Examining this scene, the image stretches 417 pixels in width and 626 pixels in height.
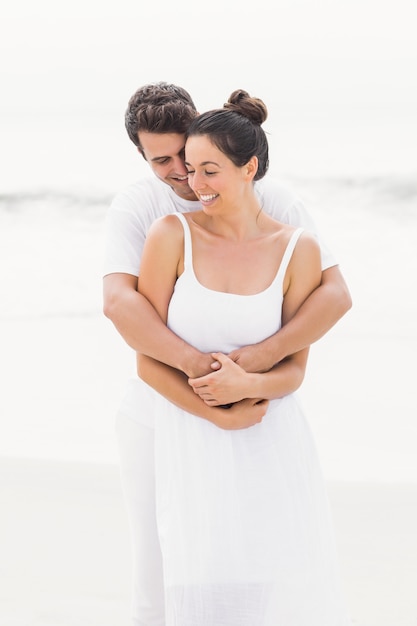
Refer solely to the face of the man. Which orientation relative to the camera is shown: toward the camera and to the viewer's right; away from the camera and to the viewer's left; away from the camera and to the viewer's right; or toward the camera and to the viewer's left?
toward the camera and to the viewer's right

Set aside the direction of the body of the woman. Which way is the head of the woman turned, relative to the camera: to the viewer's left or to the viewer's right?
to the viewer's left

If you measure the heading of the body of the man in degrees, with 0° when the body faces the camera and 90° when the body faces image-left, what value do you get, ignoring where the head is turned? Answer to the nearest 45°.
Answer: approximately 0°

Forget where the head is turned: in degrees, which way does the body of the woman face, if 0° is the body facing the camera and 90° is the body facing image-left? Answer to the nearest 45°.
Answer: approximately 0°
